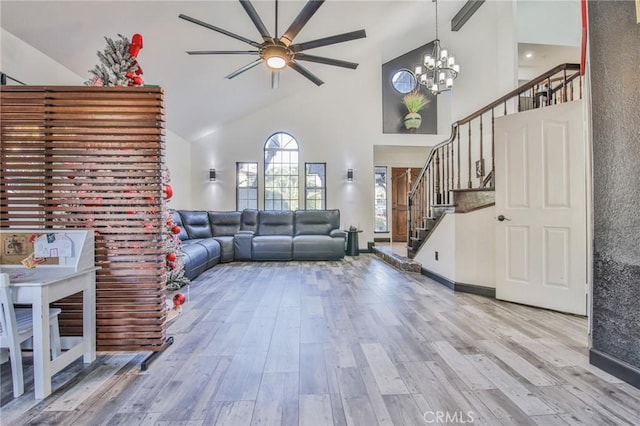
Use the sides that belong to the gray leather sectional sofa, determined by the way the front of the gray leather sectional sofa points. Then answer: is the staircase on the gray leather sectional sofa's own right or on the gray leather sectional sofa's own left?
on the gray leather sectional sofa's own left

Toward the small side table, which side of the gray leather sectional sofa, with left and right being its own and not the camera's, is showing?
left

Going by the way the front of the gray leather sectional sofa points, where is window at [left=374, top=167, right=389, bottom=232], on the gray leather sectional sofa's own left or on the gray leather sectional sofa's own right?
on the gray leather sectional sofa's own left

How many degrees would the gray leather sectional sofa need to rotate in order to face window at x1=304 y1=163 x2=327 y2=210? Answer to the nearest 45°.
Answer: approximately 135° to its left

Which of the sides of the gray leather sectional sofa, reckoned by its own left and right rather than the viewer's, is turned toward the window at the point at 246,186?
back

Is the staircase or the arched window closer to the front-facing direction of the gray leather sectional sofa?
the staircase

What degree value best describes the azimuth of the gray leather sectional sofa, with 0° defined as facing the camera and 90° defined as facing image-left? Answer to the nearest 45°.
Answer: approximately 0°
